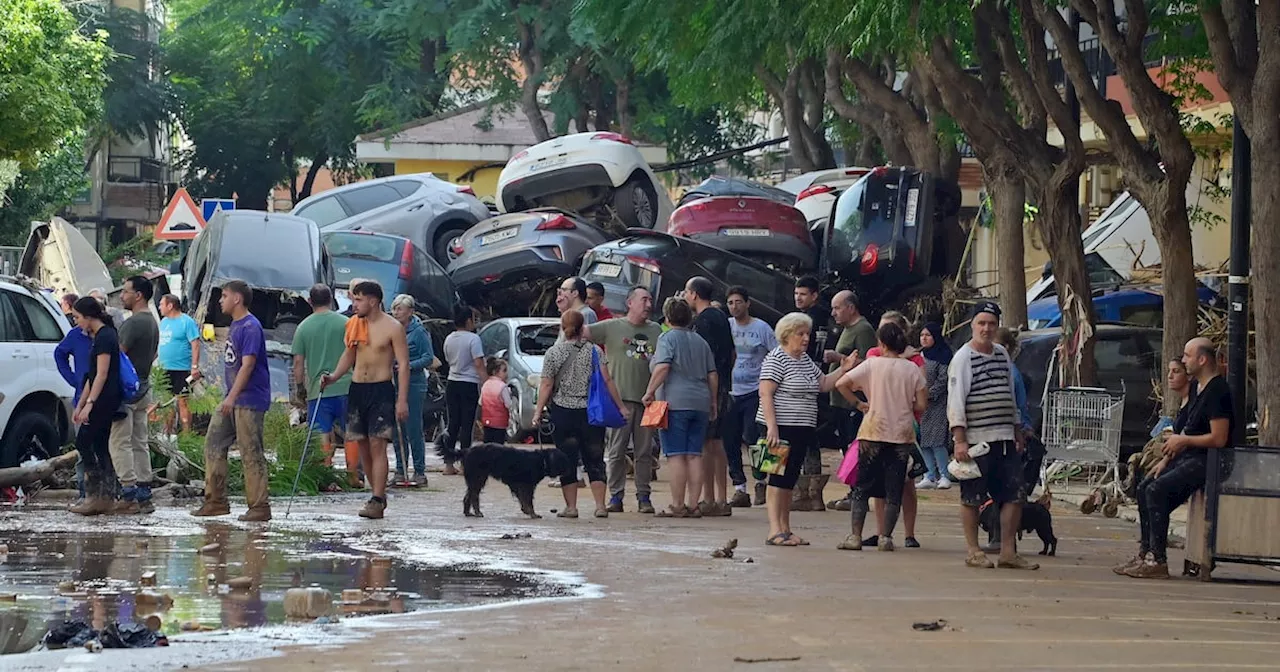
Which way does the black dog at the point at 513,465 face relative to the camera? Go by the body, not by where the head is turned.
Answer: to the viewer's right

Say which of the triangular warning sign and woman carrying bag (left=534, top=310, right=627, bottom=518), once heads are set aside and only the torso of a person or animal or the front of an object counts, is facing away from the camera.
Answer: the woman carrying bag

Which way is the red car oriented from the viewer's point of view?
away from the camera

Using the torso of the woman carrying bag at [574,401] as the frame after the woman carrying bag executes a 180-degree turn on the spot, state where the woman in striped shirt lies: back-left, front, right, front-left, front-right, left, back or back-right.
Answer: front-left

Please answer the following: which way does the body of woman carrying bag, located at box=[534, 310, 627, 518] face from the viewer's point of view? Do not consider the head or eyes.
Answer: away from the camera

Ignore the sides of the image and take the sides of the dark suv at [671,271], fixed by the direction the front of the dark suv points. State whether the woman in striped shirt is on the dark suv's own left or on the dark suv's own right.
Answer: on the dark suv's own right

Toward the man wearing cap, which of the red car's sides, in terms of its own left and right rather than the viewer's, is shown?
back

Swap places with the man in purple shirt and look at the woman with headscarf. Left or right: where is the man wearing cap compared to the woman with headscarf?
right

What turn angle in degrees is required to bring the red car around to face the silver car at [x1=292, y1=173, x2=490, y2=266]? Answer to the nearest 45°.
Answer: approximately 45° to its left

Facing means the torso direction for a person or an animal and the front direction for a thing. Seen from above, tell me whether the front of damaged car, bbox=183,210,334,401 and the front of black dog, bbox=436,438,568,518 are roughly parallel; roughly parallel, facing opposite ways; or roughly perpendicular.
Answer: roughly perpendicular

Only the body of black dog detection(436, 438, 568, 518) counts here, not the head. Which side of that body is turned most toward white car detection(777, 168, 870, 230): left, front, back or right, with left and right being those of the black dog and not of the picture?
left

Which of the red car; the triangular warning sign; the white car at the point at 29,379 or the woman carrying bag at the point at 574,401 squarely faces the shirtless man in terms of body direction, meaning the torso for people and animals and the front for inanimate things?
the triangular warning sign
